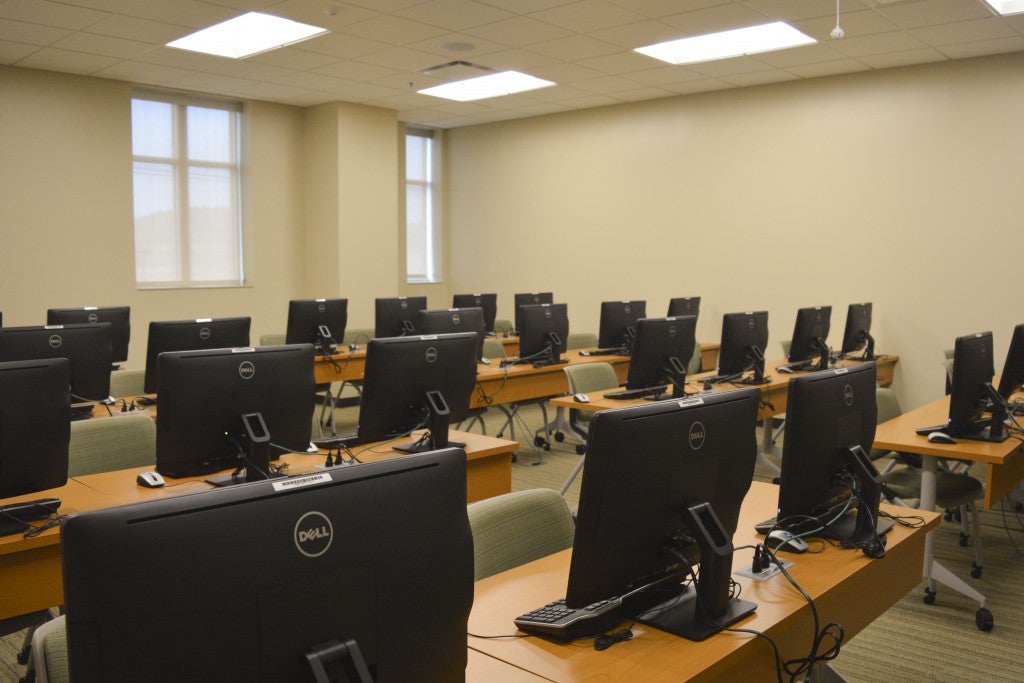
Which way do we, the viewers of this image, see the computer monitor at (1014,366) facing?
facing away from the viewer and to the left of the viewer

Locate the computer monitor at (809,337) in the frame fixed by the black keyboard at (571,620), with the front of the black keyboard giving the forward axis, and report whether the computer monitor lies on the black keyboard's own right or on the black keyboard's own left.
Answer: on the black keyboard's own right

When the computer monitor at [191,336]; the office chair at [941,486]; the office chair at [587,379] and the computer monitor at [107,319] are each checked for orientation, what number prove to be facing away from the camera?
2

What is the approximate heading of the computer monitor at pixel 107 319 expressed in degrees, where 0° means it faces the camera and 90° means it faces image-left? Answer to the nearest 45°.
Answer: approximately 180°

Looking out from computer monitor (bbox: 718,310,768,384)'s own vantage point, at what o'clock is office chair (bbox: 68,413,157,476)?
The office chair is roughly at 9 o'clock from the computer monitor.

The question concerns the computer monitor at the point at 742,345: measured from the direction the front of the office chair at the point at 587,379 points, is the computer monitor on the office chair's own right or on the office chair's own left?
on the office chair's own left

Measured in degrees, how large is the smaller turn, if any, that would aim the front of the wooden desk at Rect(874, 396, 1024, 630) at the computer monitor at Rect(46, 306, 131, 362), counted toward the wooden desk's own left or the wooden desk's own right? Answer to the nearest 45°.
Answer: approximately 45° to the wooden desk's own left

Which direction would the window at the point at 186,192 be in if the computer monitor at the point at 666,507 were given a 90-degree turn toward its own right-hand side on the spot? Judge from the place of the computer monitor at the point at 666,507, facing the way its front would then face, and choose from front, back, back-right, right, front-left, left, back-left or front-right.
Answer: left

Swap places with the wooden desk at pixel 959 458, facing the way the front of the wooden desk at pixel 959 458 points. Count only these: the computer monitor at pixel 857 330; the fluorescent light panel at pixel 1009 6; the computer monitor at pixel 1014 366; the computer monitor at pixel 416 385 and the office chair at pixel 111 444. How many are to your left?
2

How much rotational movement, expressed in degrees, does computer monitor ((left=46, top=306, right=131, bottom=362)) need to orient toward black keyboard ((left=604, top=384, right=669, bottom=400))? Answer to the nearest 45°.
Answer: approximately 135° to its right

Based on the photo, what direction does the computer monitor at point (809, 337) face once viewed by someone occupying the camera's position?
facing away from the viewer and to the left of the viewer

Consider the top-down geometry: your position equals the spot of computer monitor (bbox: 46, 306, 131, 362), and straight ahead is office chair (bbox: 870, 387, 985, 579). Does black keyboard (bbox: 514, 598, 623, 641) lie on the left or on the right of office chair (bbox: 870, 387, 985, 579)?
right

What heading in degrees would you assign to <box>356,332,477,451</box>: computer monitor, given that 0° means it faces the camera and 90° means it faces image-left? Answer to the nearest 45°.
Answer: approximately 135°

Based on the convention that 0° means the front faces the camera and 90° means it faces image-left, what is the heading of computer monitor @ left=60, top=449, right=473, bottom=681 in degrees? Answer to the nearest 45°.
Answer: approximately 135°

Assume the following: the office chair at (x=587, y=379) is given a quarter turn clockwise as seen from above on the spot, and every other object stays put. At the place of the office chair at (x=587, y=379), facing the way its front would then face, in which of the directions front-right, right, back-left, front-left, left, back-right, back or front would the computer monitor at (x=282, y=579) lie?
front-left

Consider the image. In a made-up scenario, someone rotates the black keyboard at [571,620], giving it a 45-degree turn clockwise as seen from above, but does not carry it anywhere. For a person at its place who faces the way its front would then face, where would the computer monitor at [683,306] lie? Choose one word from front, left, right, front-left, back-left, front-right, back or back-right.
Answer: front

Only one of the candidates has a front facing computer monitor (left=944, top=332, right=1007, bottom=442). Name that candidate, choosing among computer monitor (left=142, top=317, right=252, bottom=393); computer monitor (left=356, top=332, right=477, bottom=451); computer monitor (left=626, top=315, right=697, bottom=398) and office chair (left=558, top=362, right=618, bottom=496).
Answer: the office chair

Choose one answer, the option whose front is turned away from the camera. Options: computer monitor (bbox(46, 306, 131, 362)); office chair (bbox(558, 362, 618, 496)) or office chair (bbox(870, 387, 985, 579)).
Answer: the computer monitor

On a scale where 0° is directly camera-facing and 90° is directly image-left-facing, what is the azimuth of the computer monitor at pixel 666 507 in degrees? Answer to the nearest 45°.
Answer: approximately 135°
